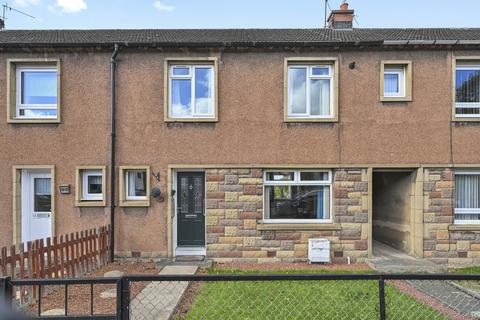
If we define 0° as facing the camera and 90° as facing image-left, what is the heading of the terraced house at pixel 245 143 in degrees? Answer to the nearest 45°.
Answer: approximately 0°

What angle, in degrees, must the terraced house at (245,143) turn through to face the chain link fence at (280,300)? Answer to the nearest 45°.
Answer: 0° — it already faces it

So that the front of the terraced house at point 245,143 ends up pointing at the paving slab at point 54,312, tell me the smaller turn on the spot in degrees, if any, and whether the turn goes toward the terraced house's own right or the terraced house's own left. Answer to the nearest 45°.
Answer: approximately 45° to the terraced house's own right
